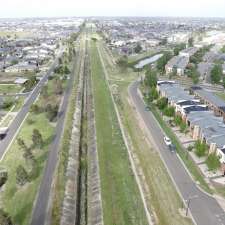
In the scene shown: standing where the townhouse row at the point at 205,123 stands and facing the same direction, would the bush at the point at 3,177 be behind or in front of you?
in front

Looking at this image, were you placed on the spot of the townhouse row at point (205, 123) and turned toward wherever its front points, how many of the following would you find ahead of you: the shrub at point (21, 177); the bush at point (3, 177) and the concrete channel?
3

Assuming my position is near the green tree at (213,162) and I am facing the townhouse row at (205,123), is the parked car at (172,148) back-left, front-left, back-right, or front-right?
front-left

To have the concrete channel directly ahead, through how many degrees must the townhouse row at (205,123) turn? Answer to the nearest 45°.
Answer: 0° — it already faces it

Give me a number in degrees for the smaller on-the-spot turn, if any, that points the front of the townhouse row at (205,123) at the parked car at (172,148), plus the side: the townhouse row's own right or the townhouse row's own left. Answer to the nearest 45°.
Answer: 0° — it already faces it

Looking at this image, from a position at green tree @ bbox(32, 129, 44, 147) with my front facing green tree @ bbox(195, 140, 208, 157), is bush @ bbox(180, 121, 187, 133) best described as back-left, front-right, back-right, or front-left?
front-left

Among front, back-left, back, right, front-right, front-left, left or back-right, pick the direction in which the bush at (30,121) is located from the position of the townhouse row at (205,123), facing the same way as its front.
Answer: front-right

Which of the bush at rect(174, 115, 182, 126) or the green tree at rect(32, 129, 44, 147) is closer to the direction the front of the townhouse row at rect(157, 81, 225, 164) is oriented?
the green tree

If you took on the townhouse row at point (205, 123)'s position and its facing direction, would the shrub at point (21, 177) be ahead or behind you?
ahead

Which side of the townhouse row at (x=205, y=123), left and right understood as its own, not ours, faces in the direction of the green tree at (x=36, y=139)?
front

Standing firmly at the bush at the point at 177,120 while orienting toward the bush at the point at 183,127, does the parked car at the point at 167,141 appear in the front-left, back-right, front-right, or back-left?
front-right

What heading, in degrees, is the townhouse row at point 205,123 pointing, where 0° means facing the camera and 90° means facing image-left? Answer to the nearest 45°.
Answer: approximately 45°

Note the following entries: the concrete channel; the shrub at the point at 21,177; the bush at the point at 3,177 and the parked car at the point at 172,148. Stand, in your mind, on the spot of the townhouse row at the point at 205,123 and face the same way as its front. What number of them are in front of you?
4
